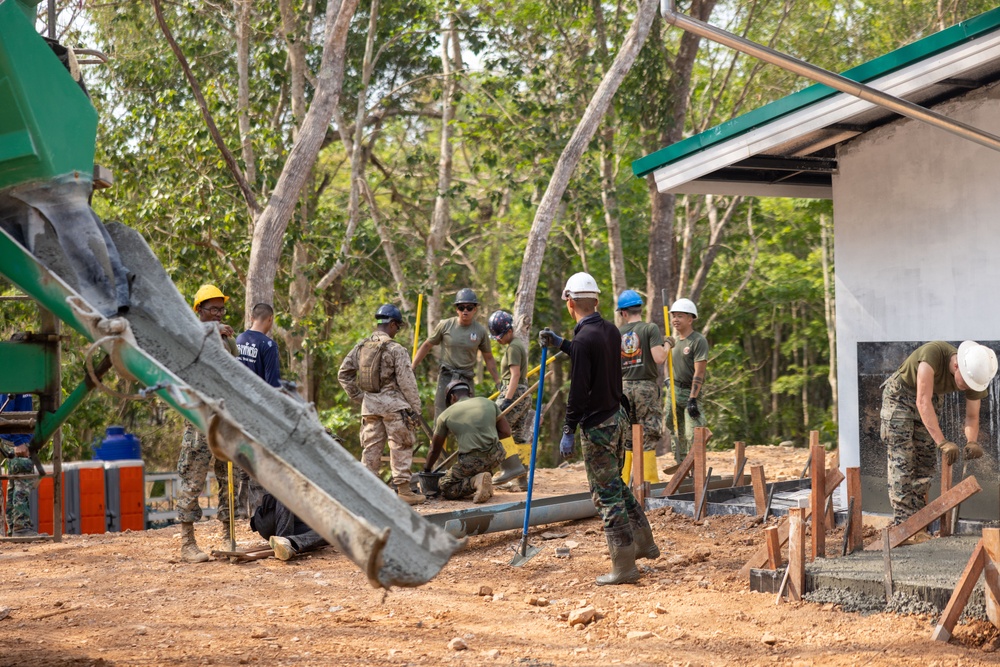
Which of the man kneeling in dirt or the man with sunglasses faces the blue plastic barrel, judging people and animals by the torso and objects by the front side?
the man kneeling in dirt

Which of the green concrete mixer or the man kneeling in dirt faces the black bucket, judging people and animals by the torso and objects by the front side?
the man kneeling in dirt

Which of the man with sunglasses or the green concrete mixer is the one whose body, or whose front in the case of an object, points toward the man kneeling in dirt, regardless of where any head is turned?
the man with sunglasses

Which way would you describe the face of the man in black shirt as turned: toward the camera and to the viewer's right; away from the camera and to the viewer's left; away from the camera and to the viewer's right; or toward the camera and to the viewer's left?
away from the camera and to the viewer's left

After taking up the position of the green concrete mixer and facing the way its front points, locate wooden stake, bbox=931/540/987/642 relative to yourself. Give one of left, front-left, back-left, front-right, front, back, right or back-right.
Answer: back

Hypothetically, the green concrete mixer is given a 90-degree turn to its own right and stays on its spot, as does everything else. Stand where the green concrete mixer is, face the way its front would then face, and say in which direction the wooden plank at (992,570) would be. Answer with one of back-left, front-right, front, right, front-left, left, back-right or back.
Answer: right

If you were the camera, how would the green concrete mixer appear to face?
facing to the left of the viewer

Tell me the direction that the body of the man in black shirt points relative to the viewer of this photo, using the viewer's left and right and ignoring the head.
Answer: facing away from the viewer and to the left of the viewer

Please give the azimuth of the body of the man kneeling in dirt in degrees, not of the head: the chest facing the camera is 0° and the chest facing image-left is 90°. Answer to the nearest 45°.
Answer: approximately 135°

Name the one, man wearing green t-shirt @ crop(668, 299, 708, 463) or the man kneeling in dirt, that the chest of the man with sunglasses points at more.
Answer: the man kneeling in dirt

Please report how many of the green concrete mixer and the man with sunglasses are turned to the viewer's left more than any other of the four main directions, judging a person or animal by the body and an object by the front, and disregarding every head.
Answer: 1

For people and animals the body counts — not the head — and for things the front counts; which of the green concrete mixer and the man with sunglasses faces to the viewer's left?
the green concrete mixer

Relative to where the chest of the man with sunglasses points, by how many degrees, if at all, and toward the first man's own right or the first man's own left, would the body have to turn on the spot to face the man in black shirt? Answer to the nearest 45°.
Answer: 0° — they already face them

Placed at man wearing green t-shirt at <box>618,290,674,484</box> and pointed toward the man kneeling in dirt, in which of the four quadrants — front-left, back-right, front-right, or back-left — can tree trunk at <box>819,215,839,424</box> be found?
back-right
